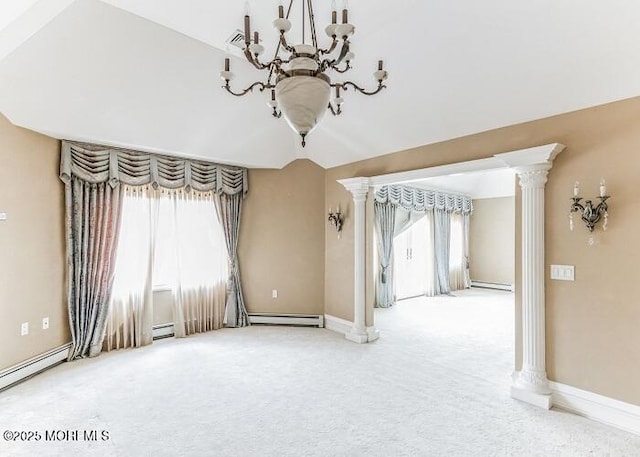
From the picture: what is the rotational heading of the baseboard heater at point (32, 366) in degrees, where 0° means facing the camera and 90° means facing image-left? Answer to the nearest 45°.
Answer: approximately 315°

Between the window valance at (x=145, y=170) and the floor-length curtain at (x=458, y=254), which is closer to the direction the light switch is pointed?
the window valance

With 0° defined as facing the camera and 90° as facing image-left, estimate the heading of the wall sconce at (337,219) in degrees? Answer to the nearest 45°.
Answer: approximately 45°

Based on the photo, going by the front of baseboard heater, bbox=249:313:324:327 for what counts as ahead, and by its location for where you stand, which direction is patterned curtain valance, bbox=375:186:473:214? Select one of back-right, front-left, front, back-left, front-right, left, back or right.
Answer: back-left

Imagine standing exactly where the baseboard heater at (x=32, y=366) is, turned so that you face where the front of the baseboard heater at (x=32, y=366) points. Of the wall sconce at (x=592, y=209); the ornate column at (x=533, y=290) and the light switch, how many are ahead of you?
3

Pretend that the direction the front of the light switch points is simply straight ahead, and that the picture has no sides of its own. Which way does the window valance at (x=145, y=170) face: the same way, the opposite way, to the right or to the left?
to the left
